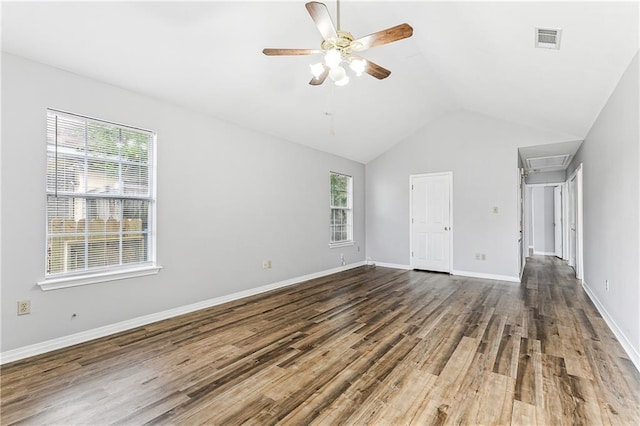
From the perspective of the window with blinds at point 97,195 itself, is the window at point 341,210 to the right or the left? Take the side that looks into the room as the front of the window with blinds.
on its left

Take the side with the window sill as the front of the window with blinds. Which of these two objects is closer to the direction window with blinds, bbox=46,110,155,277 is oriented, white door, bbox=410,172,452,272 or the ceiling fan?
the ceiling fan

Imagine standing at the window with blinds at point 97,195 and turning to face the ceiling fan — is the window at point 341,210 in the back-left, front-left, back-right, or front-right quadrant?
front-left

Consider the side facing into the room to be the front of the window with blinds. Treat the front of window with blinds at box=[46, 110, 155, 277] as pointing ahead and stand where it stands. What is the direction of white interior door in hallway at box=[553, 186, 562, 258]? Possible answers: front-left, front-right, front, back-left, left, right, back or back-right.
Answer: front-left

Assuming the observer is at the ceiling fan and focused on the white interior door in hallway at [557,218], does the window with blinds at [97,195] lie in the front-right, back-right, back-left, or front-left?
back-left

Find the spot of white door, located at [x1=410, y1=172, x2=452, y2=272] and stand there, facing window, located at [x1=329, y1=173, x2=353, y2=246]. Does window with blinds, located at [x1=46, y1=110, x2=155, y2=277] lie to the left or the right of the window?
left

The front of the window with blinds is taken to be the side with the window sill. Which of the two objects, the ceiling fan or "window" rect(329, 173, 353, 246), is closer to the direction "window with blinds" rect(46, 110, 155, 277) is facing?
the ceiling fan

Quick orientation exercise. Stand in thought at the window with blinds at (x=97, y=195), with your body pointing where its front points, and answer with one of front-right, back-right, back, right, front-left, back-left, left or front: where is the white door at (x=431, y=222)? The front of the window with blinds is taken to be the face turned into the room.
front-left

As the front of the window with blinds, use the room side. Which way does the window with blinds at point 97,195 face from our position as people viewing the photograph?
facing the viewer and to the right of the viewer

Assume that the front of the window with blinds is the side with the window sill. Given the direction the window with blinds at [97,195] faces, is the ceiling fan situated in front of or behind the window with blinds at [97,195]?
in front
